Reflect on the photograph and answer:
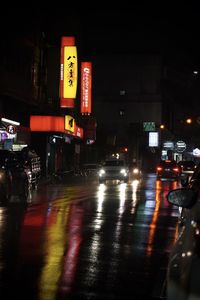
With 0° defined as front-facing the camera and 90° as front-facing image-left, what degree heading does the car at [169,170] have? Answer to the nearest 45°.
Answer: approximately 180°

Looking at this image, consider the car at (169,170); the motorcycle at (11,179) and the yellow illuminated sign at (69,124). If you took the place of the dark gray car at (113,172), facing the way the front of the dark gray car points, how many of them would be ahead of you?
1

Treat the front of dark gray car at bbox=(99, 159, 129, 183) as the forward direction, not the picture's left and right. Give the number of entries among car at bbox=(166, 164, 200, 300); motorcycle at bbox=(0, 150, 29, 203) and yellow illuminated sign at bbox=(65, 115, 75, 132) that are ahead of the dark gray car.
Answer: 2

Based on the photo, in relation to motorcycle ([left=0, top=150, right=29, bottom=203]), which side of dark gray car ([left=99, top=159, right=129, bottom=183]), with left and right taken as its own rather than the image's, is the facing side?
front

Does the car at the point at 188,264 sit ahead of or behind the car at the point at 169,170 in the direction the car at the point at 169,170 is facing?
behind

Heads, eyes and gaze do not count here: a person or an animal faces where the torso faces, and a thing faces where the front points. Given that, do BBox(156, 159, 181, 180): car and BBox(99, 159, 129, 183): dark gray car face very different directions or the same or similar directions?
very different directions

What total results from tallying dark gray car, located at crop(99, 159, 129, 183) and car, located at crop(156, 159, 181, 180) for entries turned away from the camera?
1

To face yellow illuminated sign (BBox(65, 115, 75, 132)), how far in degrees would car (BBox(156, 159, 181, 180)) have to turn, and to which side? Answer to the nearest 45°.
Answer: approximately 90° to its left

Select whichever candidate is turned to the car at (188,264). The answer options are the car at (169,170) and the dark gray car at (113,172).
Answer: the dark gray car

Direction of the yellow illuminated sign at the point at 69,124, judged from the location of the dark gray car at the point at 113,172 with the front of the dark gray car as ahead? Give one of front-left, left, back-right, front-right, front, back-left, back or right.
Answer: back-right

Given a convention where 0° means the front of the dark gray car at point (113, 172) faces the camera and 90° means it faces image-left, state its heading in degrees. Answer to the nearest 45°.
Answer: approximately 0°

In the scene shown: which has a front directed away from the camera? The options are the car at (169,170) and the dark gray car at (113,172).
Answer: the car
